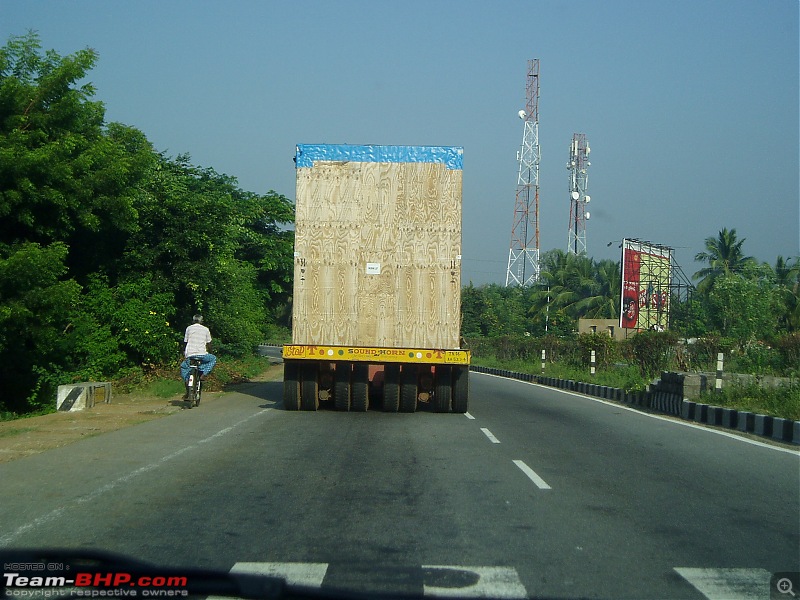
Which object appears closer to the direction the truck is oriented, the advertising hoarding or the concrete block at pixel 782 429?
the advertising hoarding

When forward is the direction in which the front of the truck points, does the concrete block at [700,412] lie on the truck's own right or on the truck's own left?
on the truck's own right

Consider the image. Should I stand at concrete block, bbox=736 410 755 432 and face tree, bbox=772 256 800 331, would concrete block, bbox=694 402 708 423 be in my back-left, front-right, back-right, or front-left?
front-left

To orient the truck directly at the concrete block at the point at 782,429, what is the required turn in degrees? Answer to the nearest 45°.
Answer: approximately 90° to its right

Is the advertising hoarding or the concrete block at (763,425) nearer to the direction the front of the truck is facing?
the advertising hoarding

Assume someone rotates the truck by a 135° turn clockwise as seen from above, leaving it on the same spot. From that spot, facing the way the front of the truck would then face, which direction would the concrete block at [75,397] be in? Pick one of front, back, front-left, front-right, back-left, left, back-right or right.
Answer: back-right

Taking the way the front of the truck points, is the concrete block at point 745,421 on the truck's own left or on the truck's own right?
on the truck's own right

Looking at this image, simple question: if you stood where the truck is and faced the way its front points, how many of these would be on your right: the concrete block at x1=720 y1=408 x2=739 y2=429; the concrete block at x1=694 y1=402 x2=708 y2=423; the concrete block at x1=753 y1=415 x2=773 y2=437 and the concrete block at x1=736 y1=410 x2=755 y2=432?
4

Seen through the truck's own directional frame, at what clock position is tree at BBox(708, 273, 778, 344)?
The tree is roughly at 1 o'clock from the truck.

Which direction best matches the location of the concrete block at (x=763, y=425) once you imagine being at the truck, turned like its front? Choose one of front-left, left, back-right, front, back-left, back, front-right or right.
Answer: right

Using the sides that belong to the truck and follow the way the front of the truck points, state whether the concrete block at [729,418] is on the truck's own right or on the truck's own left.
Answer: on the truck's own right

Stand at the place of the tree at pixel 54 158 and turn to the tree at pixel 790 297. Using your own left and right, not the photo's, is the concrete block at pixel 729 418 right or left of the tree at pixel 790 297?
right

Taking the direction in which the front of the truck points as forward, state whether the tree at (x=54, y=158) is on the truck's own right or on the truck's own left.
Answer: on the truck's own left

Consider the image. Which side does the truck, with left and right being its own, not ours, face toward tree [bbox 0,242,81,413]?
left

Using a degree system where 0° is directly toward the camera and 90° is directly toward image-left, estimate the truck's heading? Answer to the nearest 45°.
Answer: approximately 180°
